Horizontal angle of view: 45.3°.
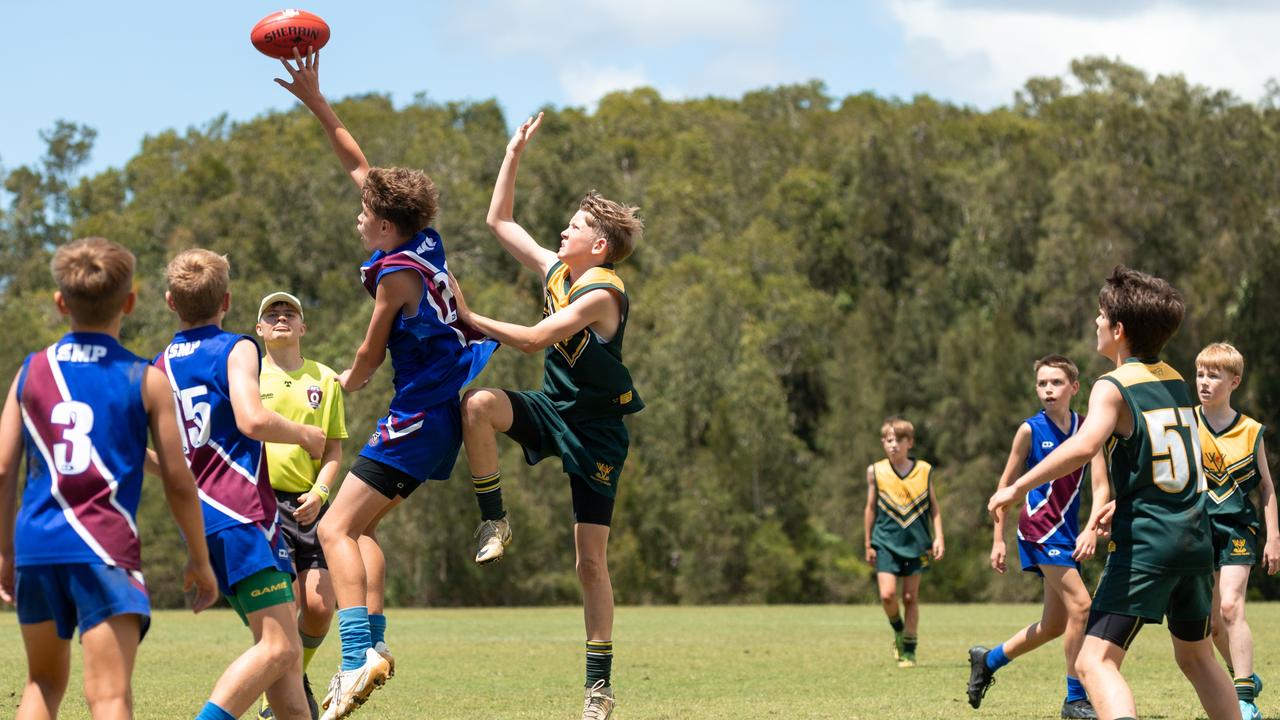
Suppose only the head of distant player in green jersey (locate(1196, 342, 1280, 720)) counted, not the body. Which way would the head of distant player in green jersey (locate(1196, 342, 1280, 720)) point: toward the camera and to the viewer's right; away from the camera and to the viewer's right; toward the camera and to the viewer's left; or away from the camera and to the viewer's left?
toward the camera and to the viewer's left

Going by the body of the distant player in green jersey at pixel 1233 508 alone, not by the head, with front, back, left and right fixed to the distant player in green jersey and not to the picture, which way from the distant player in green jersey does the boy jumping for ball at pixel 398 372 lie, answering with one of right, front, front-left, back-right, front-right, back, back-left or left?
front

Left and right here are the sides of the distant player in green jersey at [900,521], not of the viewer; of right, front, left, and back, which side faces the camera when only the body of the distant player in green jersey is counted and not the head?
front

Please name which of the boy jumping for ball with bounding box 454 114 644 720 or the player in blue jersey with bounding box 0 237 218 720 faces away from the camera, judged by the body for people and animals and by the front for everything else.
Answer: the player in blue jersey

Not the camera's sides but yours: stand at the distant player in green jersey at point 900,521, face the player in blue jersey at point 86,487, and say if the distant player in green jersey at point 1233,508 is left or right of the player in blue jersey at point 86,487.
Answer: left

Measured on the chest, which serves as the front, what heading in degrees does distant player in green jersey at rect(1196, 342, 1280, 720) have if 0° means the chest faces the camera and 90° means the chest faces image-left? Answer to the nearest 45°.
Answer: approximately 45°

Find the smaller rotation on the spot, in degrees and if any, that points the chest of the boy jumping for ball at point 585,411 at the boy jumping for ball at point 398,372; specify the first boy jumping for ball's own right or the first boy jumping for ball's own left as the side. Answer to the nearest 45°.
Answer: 0° — they already face them

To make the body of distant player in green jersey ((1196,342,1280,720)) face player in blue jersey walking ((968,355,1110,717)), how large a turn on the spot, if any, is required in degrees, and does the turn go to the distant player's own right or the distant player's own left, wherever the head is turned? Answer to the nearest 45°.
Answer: approximately 90° to the distant player's own right

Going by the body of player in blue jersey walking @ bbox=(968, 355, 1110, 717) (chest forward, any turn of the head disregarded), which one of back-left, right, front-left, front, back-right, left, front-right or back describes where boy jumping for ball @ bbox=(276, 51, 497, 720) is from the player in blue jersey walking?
right

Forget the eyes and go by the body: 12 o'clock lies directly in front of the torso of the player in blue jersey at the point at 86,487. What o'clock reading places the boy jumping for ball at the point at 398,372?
The boy jumping for ball is roughly at 1 o'clock from the player in blue jersey.

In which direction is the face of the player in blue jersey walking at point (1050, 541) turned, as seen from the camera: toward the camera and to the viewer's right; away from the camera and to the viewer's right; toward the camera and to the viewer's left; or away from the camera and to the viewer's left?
toward the camera and to the viewer's left

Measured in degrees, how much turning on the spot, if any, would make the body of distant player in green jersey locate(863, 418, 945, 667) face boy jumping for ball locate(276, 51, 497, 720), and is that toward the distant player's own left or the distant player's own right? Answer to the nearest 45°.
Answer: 0° — they already face them

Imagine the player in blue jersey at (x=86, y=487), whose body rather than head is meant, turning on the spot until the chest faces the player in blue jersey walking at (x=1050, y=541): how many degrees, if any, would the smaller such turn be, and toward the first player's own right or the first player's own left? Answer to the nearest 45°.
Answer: approximately 45° to the first player's own right

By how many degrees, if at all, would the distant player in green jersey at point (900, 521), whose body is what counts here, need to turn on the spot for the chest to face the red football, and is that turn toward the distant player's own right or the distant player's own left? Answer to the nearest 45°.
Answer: approximately 45° to the distant player's own right
